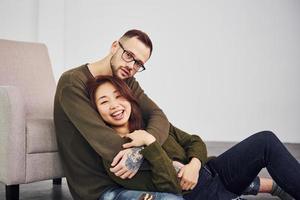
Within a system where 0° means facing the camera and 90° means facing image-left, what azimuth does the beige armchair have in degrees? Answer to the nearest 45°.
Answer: approximately 315°

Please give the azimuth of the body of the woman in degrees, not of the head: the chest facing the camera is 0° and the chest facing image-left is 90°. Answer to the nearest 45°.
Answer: approximately 315°

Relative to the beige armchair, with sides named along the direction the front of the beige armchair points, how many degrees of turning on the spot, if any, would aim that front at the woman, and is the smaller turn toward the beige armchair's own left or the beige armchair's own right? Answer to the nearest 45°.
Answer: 0° — it already faces them

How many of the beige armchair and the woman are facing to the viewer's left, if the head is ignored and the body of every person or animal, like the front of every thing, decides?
0

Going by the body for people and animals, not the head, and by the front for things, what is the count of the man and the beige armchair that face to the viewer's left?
0

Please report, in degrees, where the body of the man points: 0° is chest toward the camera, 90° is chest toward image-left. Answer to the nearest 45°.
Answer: approximately 315°
